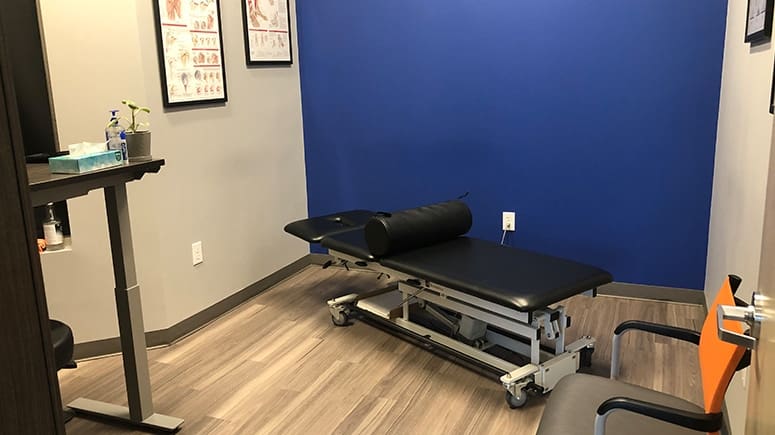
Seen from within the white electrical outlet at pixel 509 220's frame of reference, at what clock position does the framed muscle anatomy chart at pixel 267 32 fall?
The framed muscle anatomy chart is roughly at 3 o'clock from the white electrical outlet.

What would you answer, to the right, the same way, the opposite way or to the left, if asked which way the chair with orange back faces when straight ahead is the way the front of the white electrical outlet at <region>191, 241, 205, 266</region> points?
the opposite way

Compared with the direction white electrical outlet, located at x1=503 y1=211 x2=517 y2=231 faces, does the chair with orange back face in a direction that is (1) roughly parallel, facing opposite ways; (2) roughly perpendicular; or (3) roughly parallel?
roughly perpendicular

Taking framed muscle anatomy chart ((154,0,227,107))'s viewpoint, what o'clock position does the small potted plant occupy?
The small potted plant is roughly at 2 o'clock from the framed muscle anatomy chart.

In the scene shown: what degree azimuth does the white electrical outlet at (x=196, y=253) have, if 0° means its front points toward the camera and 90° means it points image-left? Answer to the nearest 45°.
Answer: approximately 315°

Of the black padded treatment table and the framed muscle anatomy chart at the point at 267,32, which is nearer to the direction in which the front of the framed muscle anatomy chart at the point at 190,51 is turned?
the black padded treatment table

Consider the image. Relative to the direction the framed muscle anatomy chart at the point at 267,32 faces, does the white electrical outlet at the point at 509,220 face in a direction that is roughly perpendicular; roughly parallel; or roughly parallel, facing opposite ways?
roughly perpendicular

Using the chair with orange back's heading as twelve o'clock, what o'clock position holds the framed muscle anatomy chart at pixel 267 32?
The framed muscle anatomy chart is roughly at 1 o'clock from the chair with orange back.

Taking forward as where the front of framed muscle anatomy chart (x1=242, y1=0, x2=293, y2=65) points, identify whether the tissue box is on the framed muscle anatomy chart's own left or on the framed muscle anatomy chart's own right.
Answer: on the framed muscle anatomy chart's own right

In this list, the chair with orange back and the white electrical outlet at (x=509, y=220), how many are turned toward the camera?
1

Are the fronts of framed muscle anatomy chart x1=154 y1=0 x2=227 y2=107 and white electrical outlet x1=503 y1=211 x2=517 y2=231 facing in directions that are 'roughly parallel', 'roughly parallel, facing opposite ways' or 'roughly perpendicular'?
roughly perpendicular

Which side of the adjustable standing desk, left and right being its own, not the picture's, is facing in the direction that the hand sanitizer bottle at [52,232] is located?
right

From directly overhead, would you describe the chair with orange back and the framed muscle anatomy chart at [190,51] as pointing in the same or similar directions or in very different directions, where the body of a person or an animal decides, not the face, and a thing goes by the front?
very different directions

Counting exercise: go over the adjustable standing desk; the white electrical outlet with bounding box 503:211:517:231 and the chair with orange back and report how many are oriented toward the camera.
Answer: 1

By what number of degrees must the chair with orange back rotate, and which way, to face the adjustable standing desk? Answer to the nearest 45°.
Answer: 0° — it already faces it
